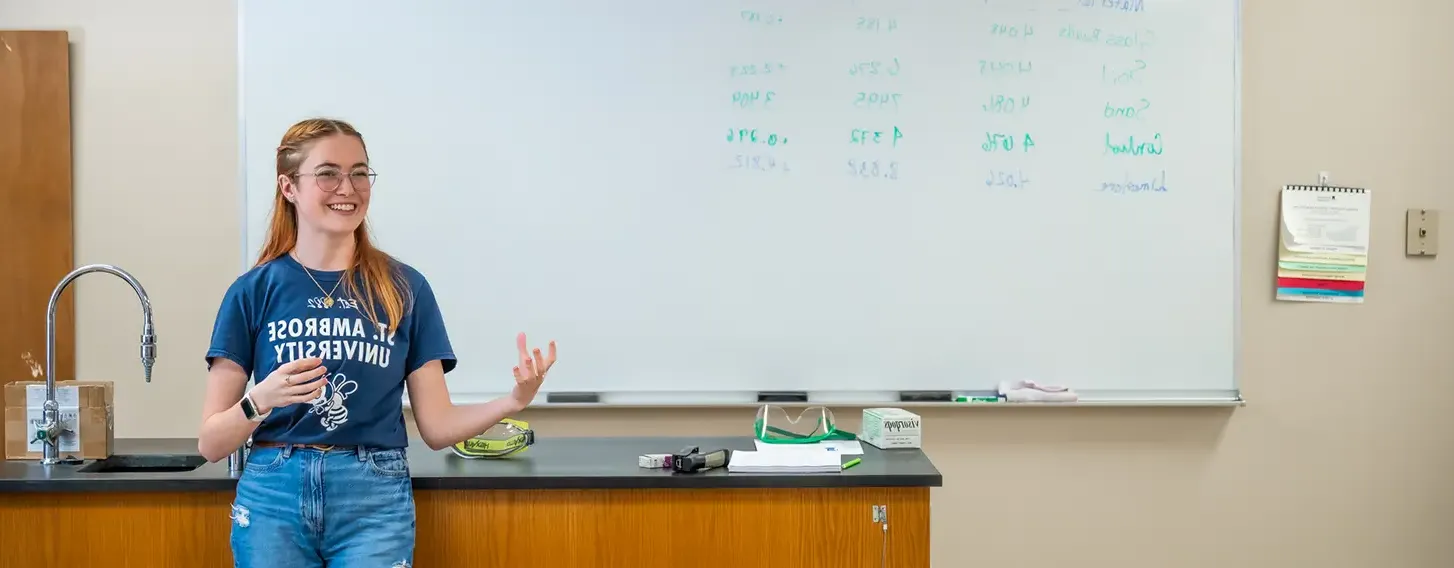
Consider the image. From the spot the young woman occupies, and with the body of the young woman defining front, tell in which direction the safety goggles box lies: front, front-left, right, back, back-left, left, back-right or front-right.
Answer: left

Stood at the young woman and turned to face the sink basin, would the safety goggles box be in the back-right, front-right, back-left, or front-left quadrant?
back-right

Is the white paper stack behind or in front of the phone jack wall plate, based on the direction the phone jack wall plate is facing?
in front

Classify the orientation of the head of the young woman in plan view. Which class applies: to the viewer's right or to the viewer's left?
to the viewer's right

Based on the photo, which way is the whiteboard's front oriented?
toward the camera

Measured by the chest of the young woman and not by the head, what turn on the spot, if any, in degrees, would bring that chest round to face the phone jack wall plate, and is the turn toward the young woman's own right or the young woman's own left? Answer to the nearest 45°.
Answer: approximately 90° to the young woman's own left

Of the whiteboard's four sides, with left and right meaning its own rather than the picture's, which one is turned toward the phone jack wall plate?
left

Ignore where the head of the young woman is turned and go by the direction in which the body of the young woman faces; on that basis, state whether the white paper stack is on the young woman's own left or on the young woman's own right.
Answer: on the young woman's own left

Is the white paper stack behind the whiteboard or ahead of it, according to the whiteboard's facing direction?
ahead

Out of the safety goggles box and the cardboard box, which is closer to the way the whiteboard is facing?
the safety goggles box

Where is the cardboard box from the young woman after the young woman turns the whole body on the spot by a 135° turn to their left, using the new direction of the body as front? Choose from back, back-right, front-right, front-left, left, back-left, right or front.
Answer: left

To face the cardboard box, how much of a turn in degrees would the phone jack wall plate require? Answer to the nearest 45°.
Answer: approximately 45° to its right

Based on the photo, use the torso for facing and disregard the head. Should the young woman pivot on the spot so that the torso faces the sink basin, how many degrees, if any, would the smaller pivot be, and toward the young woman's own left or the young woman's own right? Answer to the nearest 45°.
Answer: approximately 135° to the young woman's own right

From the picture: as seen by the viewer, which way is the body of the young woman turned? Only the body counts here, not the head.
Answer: toward the camera

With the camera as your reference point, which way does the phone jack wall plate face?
facing the viewer
